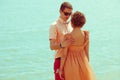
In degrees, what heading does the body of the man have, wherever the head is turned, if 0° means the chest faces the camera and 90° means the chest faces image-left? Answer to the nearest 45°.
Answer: approximately 315°
